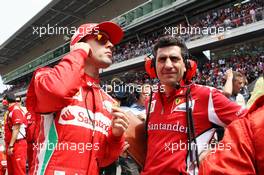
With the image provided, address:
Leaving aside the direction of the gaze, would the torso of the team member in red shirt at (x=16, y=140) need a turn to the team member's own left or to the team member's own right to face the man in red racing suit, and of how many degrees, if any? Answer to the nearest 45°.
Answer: approximately 90° to the team member's own left

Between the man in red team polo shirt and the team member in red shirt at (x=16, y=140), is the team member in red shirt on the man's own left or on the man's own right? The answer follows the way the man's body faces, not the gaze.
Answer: on the man's own right

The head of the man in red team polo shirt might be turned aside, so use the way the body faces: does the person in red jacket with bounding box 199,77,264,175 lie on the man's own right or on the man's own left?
on the man's own left

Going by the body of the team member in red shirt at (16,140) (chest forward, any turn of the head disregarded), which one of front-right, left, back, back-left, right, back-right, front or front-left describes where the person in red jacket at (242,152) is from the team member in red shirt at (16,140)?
left

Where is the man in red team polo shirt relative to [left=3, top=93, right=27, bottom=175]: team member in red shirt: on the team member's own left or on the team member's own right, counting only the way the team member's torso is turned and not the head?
on the team member's own left

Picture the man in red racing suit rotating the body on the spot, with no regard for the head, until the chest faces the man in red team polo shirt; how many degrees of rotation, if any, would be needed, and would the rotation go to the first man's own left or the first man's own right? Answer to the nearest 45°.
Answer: approximately 45° to the first man's own left

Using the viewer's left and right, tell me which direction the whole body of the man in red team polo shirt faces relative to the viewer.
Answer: facing the viewer and to the left of the viewer

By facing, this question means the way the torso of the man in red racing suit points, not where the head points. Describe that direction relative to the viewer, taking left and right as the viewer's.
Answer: facing the viewer and to the right of the viewer

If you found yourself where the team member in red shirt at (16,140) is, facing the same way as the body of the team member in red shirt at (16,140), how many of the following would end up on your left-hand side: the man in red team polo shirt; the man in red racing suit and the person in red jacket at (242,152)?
3

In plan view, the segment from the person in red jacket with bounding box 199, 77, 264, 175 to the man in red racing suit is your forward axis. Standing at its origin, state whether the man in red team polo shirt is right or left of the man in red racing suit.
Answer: right
